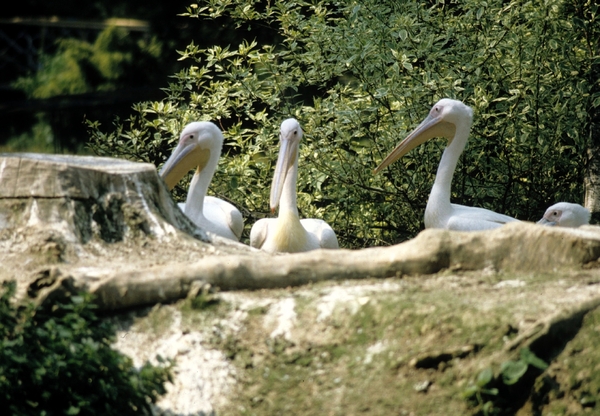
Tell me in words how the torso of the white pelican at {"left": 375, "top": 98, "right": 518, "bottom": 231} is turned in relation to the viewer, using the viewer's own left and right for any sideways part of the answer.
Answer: facing to the left of the viewer

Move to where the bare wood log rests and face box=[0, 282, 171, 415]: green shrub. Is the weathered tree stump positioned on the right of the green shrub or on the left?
right

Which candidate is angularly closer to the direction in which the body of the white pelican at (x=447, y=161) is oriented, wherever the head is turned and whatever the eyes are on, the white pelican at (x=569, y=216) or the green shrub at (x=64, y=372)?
the green shrub

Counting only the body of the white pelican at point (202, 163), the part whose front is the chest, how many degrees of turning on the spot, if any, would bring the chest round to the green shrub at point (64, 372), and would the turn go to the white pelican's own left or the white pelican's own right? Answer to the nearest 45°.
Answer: approximately 45° to the white pelican's own left

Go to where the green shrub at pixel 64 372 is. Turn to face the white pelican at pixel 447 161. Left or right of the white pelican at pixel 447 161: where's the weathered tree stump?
left

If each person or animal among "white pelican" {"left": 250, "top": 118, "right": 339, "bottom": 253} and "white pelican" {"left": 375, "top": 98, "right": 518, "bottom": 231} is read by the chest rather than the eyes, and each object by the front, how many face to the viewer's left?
1
